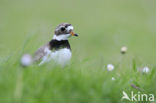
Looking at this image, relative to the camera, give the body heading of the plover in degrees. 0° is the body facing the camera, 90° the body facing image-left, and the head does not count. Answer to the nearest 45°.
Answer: approximately 315°
